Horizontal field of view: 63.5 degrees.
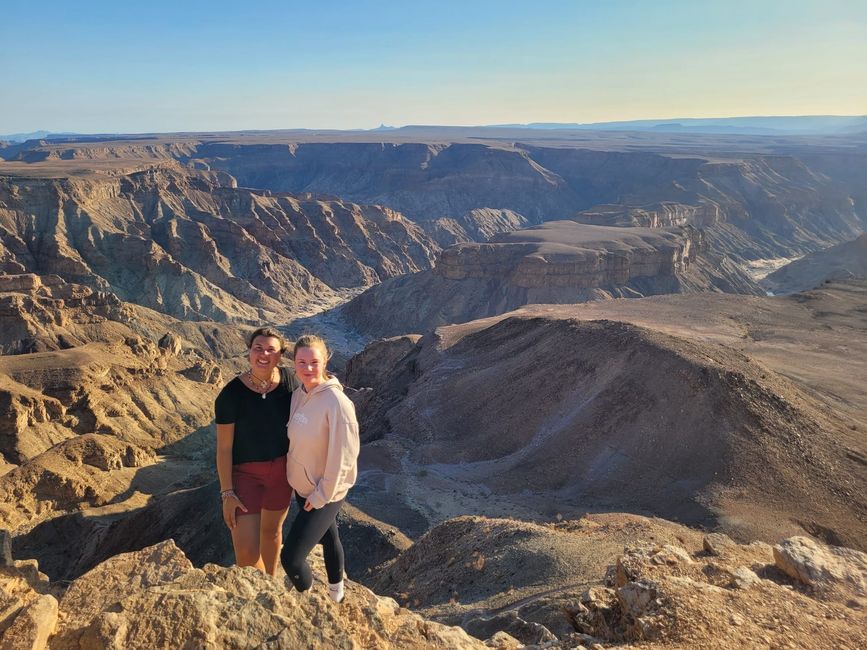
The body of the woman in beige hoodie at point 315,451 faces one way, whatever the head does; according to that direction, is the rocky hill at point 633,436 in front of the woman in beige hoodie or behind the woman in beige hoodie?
behind

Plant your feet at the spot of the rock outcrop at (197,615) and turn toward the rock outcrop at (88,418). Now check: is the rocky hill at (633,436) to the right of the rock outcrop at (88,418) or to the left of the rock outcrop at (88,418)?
right

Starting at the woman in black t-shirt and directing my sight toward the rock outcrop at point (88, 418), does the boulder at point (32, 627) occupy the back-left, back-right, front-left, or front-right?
back-left

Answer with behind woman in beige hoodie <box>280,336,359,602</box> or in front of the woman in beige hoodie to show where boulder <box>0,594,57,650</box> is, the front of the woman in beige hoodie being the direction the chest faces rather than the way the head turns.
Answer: in front

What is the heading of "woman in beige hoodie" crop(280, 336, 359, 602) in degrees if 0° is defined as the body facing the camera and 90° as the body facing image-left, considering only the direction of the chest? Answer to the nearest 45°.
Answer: approximately 45°

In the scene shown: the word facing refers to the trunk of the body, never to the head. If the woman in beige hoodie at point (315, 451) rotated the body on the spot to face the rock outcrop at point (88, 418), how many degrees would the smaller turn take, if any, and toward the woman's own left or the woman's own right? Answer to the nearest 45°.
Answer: approximately 135° to the woman's own right
